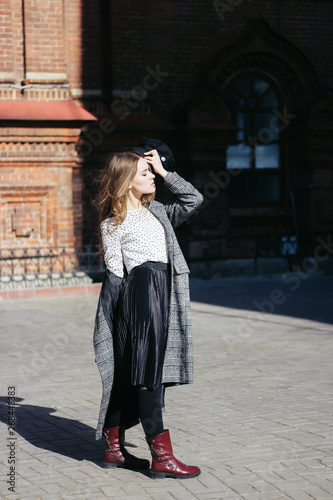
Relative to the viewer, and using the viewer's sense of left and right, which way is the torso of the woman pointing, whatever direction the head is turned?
facing the viewer and to the right of the viewer

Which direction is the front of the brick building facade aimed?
toward the camera

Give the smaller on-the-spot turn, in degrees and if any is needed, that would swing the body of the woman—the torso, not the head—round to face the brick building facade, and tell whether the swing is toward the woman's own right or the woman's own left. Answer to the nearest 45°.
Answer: approximately 135° to the woman's own left

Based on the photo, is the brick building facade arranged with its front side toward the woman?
yes

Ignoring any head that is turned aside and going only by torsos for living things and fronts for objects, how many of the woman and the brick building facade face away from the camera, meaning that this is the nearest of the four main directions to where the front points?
0
